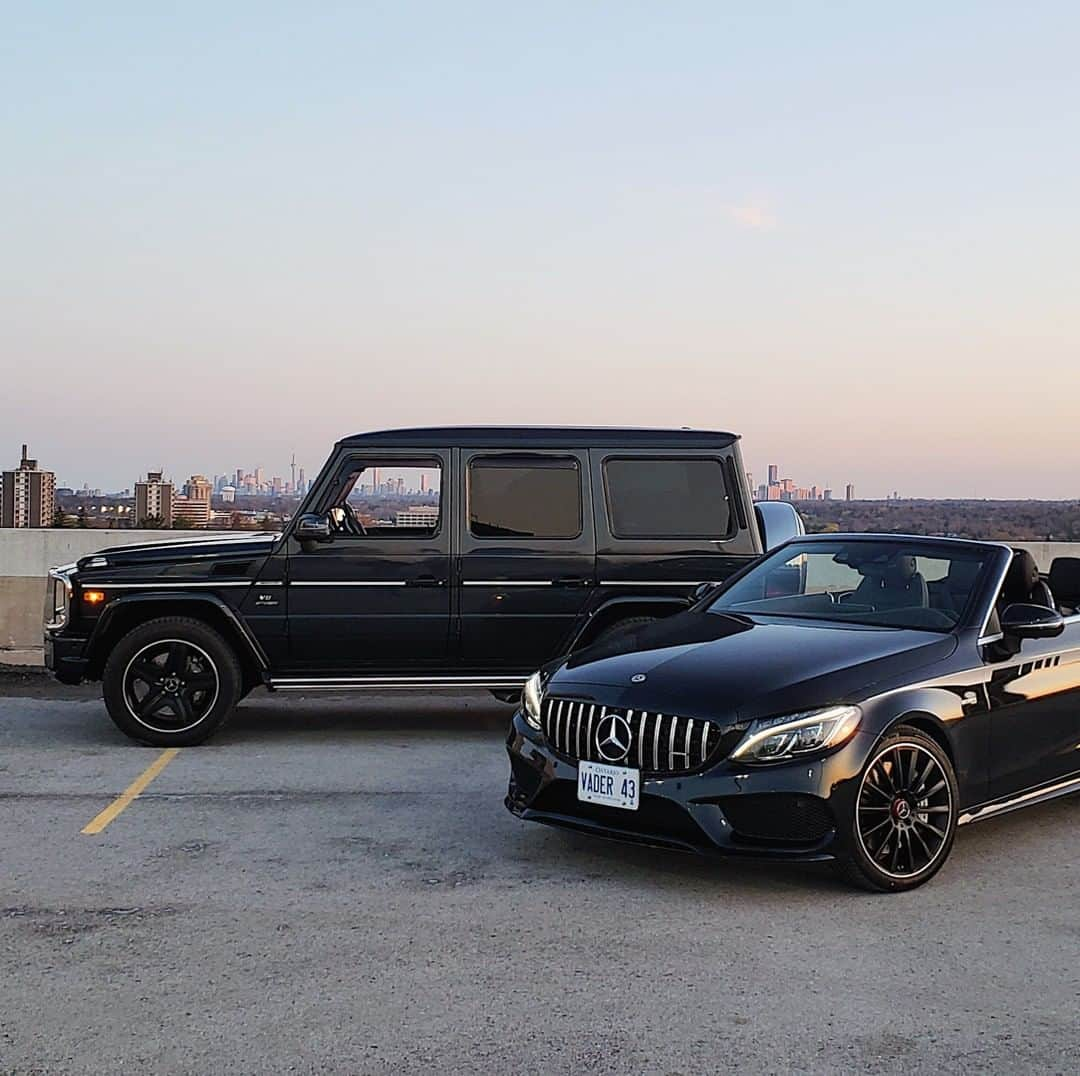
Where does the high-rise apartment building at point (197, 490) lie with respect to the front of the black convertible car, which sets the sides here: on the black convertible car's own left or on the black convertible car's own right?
on the black convertible car's own right

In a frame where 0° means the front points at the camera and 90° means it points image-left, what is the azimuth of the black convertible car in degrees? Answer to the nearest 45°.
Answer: approximately 45°

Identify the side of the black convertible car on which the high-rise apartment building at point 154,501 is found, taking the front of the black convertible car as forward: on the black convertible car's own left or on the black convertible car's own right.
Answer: on the black convertible car's own right

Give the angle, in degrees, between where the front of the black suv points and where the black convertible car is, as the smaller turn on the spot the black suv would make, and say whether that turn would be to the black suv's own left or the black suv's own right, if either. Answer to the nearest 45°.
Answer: approximately 135° to the black suv's own left

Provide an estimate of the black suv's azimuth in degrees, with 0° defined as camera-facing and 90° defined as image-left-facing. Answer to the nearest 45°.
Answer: approximately 90°

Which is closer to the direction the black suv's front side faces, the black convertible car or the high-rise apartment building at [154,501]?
the high-rise apartment building

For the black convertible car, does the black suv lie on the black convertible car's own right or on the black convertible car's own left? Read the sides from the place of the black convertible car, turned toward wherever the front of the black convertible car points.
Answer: on the black convertible car's own right

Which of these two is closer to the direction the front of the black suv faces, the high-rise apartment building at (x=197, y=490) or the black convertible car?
the high-rise apartment building

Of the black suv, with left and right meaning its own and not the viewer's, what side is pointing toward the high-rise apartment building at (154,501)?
right

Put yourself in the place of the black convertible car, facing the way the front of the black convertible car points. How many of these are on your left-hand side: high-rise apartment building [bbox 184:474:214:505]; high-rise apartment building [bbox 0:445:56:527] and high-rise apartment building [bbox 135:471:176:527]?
0

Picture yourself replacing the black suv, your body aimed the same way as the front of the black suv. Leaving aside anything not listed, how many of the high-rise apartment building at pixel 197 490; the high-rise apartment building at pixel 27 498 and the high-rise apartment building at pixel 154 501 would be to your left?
0

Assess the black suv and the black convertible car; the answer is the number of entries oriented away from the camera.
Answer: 0

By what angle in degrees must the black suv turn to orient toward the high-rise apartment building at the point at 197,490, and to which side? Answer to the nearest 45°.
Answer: approximately 90° to its right

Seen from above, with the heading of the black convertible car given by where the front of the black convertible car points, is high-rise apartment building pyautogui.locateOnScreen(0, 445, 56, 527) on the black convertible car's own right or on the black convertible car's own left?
on the black convertible car's own right
